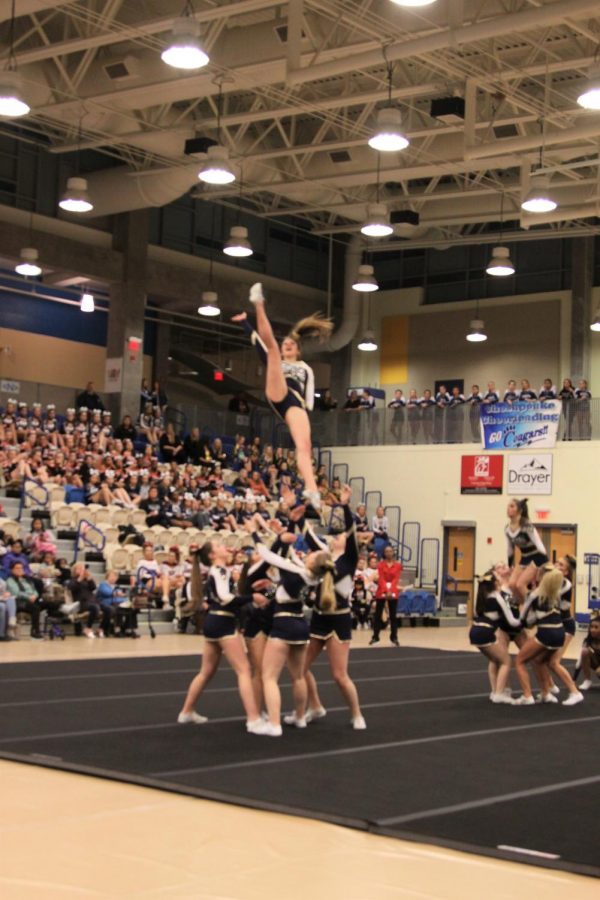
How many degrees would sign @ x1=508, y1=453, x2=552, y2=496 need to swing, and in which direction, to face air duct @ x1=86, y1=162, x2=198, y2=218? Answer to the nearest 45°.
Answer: approximately 45° to its right

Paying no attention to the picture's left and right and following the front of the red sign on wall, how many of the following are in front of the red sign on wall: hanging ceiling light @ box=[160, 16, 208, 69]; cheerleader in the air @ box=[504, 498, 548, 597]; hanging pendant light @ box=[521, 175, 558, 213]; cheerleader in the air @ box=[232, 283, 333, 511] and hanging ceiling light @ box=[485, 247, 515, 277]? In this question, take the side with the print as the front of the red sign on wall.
5

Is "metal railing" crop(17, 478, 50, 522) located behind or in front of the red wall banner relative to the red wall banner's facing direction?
in front

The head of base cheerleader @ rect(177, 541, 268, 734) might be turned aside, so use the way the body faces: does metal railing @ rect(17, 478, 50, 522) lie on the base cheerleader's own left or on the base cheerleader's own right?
on the base cheerleader's own left

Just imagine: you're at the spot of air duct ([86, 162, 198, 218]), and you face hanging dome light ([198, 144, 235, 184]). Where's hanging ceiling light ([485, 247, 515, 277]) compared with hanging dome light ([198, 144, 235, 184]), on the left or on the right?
left

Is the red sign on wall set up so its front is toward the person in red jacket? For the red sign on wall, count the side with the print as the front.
yes

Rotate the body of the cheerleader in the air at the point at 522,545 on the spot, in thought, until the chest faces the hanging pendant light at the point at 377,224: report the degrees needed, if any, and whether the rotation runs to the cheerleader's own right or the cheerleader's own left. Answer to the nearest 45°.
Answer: approximately 135° to the cheerleader's own right
